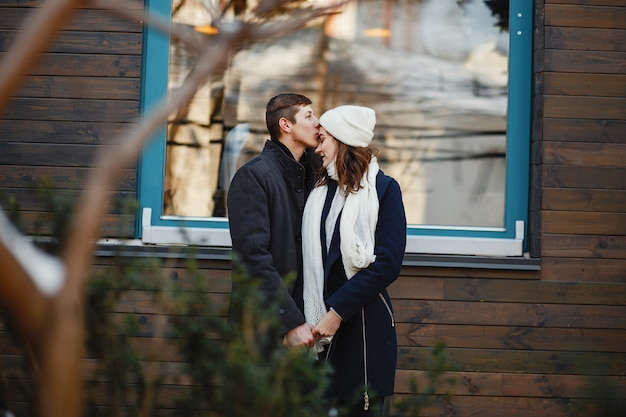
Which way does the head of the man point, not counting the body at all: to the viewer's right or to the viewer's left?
to the viewer's right

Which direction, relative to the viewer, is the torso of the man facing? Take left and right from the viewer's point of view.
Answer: facing to the right of the viewer

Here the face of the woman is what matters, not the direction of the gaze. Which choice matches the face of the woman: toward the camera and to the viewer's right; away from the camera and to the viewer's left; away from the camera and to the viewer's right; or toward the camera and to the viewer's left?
toward the camera and to the viewer's left

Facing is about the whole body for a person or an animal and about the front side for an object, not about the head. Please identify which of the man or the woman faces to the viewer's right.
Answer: the man

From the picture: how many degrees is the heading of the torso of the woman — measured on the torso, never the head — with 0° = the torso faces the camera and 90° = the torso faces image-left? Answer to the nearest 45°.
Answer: approximately 45°

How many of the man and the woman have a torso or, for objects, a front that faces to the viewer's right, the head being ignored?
1
